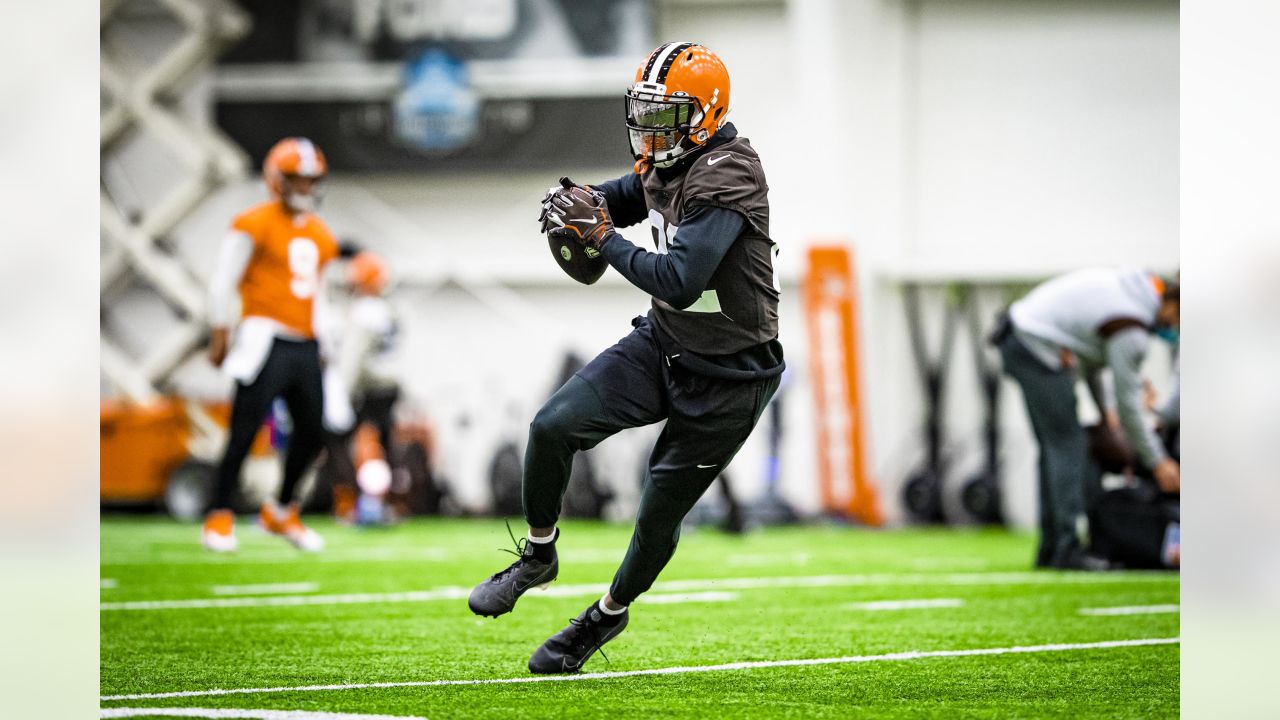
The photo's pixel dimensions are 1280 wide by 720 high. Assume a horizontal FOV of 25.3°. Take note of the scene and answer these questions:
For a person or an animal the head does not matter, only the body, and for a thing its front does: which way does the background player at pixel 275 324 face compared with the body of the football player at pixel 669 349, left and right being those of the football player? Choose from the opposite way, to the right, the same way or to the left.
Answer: to the left

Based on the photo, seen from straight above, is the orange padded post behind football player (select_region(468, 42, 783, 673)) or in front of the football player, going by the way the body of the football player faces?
behind

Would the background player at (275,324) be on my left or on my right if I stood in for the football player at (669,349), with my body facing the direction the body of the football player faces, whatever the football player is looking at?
on my right

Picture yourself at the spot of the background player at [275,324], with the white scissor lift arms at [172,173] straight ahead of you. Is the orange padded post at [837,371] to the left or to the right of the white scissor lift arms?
right

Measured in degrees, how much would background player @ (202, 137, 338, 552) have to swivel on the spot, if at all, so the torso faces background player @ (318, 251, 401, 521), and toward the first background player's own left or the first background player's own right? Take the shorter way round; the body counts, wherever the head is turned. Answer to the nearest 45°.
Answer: approximately 135° to the first background player's own left

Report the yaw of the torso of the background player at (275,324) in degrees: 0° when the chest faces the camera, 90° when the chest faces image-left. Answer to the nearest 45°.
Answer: approximately 315°

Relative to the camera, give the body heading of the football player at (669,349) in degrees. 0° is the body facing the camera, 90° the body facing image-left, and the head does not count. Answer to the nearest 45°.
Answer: approximately 45°
